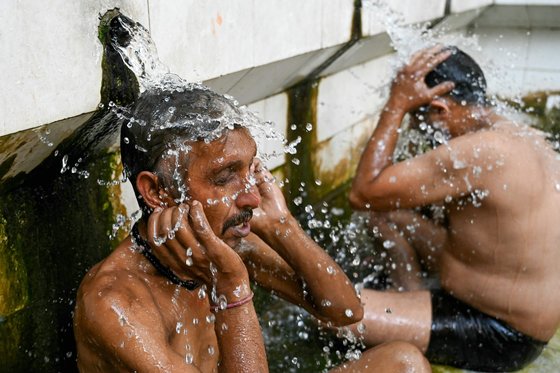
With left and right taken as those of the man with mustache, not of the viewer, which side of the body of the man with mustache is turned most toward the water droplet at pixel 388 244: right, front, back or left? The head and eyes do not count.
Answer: left

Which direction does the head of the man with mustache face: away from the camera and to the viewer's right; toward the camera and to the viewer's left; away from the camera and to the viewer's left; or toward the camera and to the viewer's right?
toward the camera and to the viewer's right

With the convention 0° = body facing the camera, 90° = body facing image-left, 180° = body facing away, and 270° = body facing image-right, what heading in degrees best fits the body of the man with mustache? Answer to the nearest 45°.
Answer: approximately 315°
